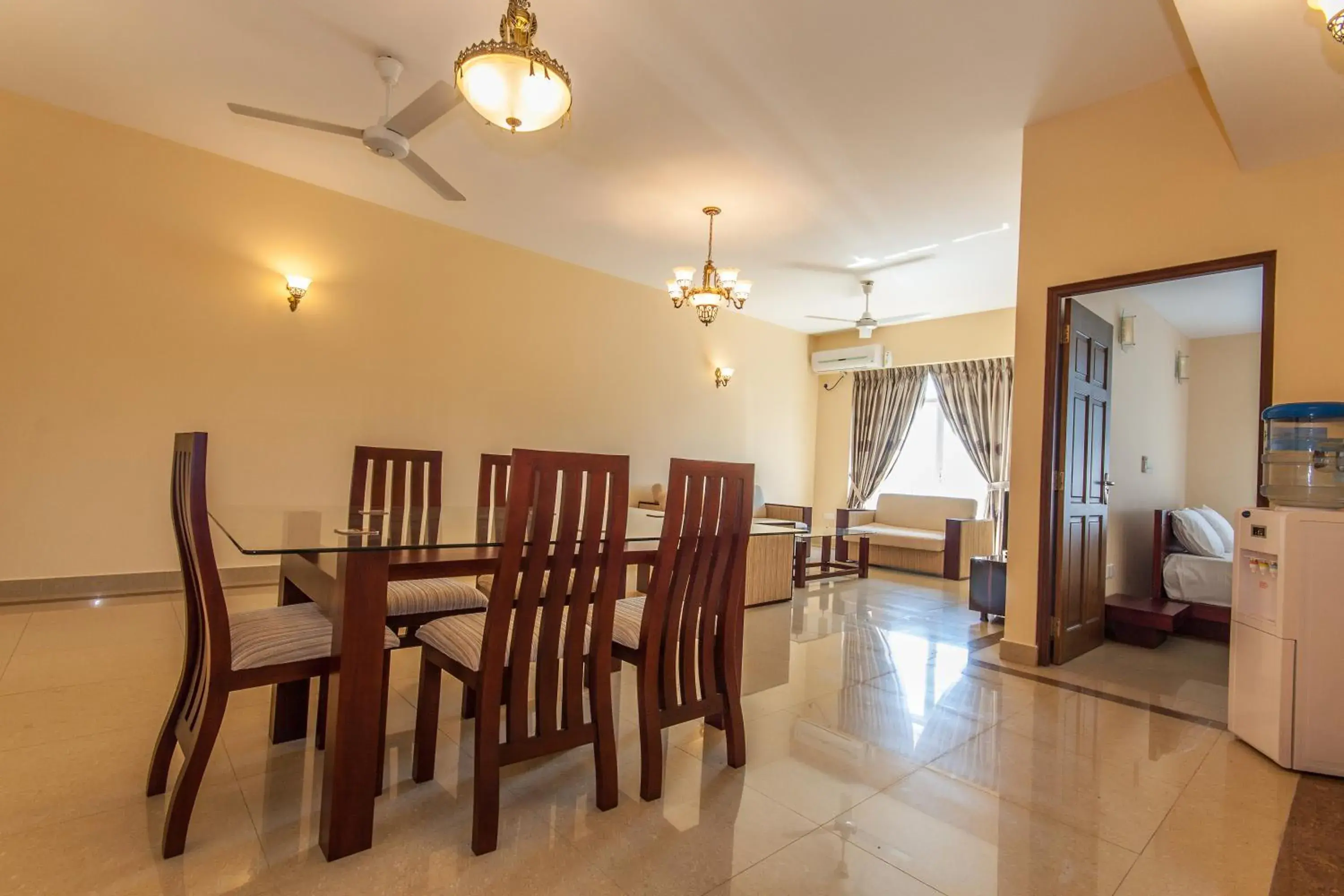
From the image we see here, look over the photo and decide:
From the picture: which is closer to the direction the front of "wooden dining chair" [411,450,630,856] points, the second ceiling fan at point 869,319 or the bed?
the second ceiling fan

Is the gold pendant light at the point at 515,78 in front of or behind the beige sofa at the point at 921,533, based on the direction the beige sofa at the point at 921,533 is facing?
in front

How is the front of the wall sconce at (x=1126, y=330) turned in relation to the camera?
facing to the right of the viewer

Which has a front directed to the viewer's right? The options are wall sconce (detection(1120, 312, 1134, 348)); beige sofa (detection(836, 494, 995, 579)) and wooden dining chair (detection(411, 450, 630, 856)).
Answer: the wall sconce

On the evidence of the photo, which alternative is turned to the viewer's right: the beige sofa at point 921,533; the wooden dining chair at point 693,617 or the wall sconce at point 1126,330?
the wall sconce

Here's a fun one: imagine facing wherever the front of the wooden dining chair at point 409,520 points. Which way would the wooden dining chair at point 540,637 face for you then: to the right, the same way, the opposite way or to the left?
the opposite way

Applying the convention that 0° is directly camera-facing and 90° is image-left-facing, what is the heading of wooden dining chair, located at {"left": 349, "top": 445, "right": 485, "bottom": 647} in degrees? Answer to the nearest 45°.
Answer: approximately 315°

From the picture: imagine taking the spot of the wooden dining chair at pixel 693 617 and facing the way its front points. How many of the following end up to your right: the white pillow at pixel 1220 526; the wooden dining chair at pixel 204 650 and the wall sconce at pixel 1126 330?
2

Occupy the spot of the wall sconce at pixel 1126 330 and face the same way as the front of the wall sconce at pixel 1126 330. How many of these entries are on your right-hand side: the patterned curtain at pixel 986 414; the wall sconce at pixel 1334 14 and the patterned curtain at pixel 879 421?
1

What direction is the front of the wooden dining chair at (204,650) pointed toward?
to the viewer's right

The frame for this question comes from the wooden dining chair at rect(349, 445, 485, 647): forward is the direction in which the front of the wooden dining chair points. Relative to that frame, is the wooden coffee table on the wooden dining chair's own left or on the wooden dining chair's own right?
on the wooden dining chair's own left
